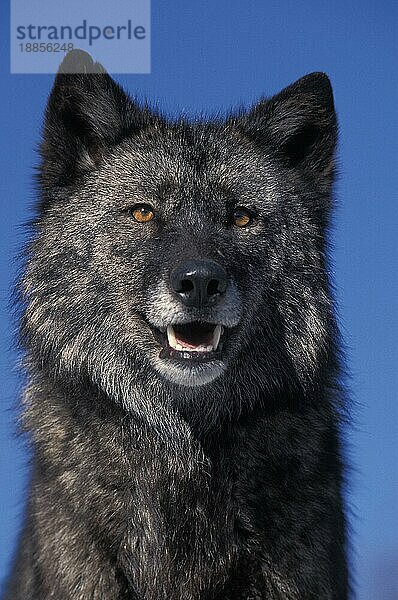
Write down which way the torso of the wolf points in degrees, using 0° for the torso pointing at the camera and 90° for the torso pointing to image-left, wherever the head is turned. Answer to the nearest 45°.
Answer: approximately 0°
